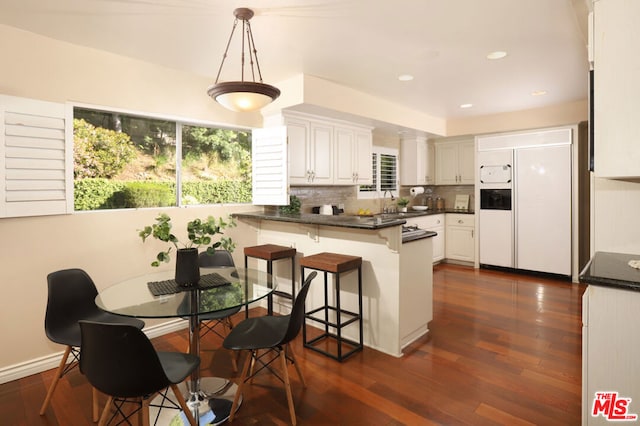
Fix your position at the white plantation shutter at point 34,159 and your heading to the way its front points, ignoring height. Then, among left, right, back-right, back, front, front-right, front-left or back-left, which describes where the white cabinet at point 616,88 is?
front

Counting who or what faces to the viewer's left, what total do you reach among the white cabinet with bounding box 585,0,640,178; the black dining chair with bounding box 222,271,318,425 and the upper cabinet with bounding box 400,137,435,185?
2

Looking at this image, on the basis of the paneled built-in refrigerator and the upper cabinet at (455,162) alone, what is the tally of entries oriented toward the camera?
2

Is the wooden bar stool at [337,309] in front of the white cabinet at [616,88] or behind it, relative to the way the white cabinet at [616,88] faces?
in front

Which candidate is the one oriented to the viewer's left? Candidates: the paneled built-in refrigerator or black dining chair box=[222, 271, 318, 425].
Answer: the black dining chair

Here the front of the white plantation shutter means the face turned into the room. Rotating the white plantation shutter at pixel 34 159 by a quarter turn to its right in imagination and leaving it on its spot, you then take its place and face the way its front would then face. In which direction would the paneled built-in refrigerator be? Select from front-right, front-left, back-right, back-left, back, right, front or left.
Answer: back-left

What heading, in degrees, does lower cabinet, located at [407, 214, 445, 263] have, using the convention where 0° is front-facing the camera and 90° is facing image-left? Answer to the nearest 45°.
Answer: approximately 315°

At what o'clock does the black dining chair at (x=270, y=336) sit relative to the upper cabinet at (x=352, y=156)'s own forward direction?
The black dining chair is roughly at 2 o'clock from the upper cabinet.

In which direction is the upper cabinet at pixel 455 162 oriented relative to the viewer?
toward the camera

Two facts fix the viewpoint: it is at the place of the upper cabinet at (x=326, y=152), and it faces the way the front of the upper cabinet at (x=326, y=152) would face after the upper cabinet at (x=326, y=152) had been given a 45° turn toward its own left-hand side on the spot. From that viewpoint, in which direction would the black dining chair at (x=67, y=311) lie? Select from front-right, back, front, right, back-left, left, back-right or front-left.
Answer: back-right

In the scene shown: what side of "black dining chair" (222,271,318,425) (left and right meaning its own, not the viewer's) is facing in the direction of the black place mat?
front

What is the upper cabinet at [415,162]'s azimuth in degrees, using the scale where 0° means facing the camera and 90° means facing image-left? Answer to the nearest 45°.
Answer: approximately 315°

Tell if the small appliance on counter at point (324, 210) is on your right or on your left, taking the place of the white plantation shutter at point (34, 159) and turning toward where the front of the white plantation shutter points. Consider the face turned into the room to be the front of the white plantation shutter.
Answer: on your left

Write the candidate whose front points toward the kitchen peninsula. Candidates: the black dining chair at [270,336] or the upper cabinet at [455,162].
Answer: the upper cabinet

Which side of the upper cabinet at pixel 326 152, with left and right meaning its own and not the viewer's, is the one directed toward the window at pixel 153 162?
right

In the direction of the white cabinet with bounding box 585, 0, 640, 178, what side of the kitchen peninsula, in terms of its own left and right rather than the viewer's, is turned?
left

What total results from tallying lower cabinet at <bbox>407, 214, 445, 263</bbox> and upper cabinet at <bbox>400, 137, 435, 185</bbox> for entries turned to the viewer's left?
0

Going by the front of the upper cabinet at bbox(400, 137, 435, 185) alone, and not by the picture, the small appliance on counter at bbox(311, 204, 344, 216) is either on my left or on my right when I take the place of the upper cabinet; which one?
on my right

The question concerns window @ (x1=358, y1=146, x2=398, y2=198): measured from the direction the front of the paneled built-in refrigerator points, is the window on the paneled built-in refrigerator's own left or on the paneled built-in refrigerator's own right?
on the paneled built-in refrigerator's own right

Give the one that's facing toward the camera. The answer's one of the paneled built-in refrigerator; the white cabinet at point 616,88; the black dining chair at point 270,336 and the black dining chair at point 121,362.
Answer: the paneled built-in refrigerator

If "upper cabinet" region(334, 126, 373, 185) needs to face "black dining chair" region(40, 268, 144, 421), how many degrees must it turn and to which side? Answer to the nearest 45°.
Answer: approximately 90° to its right

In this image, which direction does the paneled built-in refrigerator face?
toward the camera

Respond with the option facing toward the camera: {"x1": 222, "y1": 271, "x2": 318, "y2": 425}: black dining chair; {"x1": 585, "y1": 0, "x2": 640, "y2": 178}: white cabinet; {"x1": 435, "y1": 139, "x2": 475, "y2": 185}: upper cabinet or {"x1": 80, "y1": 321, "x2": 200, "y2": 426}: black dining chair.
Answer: the upper cabinet
